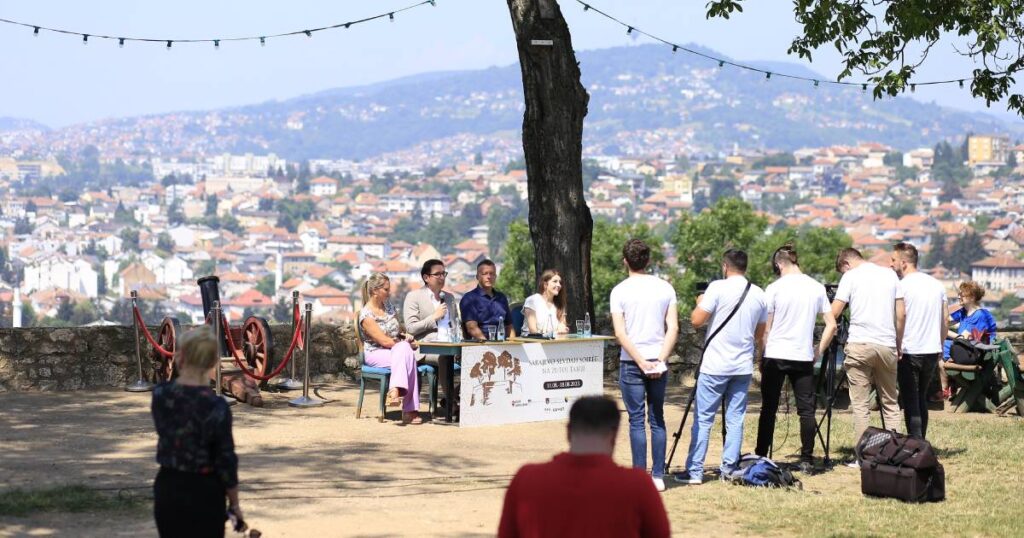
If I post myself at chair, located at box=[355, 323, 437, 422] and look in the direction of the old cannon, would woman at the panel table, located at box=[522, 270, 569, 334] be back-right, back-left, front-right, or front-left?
back-right

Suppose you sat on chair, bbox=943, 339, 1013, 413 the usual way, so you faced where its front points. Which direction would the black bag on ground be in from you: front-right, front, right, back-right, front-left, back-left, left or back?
left

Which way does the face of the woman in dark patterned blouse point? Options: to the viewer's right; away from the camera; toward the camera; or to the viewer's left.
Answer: away from the camera

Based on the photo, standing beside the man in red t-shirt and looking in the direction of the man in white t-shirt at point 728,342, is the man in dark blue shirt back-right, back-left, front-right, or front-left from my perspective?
front-left

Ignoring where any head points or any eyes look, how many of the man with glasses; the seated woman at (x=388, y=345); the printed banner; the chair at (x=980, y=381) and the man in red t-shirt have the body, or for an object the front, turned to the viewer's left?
1

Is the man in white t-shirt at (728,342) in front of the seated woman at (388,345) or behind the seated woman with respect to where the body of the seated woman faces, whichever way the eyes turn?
in front

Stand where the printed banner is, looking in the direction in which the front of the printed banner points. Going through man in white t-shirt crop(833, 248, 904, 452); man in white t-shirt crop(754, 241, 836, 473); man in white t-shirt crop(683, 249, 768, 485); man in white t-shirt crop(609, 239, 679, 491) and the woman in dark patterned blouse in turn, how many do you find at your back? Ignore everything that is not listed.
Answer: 0

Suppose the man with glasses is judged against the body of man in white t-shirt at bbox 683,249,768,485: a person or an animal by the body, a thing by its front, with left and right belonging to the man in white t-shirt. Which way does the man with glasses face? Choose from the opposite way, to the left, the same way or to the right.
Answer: the opposite way

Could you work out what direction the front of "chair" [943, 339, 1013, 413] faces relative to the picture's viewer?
facing to the left of the viewer

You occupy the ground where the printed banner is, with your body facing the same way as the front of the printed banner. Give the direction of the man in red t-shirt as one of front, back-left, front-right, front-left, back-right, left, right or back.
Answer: front

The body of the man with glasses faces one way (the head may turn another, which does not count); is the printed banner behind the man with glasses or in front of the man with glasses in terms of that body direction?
in front

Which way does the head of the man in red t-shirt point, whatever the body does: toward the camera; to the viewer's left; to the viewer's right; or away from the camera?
away from the camera

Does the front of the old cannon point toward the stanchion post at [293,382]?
no

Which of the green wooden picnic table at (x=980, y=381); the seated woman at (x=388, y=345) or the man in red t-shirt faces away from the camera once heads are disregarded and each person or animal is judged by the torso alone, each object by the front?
the man in red t-shirt

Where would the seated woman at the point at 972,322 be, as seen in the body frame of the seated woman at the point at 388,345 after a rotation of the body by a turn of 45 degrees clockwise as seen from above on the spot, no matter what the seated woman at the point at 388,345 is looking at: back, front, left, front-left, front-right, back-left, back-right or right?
left

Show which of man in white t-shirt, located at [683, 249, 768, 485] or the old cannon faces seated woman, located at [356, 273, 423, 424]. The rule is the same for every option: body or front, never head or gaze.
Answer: the man in white t-shirt

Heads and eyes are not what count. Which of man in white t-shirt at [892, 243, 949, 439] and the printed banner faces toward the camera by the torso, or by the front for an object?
the printed banner

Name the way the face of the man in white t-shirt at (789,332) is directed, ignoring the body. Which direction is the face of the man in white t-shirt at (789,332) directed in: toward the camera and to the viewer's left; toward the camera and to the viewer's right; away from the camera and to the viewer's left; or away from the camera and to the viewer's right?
away from the camera and to the viewer's left

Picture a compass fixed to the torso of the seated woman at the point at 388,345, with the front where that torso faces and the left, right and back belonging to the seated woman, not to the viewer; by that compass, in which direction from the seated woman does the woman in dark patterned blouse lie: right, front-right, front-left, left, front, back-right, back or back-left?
front-right
